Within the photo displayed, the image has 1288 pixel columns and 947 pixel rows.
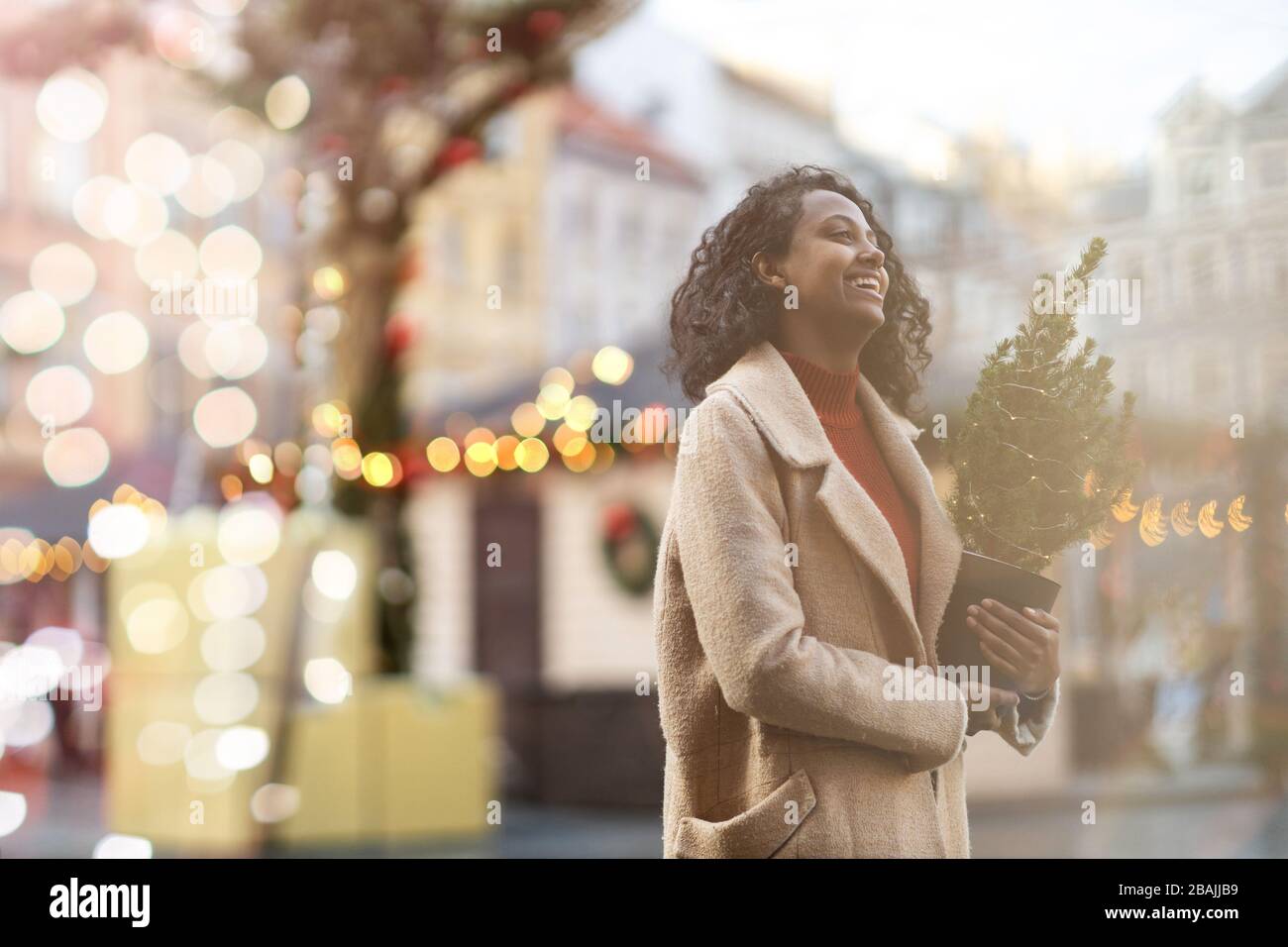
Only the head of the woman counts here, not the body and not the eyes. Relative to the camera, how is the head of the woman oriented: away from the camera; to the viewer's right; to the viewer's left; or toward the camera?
to the viewer's right

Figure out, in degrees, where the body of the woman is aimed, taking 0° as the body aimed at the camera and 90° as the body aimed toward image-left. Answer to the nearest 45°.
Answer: approximately 315°

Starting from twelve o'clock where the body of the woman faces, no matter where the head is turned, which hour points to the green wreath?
The green wreath is roughly at 7 o'clock from the woman.
